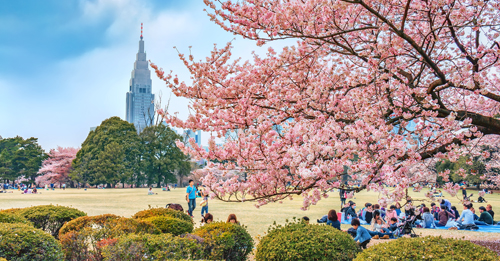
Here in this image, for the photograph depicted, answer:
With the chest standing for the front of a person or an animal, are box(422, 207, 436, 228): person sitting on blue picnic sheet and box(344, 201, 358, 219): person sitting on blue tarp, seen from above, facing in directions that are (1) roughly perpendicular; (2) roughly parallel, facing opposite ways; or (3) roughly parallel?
roughly perpendicular

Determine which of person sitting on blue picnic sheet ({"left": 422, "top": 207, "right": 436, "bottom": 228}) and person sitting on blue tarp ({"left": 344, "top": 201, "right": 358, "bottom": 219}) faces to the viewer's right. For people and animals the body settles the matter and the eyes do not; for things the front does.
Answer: person sitting on blue tarp ({"left": 344, "top": 201, "right": 358, "bottom": 219})

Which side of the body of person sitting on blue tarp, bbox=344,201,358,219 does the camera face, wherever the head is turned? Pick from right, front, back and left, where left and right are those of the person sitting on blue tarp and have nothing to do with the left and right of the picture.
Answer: right

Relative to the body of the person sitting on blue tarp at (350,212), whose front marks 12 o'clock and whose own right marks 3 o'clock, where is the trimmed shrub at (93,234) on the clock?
The trimmed shrub is roughly at 4 o'clock from the person sitting on blue tarp.
